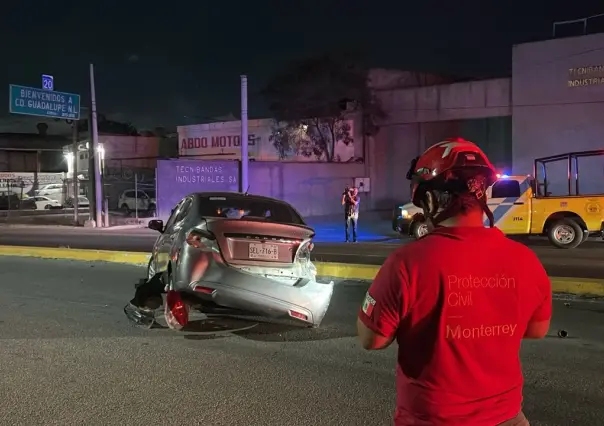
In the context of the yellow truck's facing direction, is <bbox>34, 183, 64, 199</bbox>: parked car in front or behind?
in front

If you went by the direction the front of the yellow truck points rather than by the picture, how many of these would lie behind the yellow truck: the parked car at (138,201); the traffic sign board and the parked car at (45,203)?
0

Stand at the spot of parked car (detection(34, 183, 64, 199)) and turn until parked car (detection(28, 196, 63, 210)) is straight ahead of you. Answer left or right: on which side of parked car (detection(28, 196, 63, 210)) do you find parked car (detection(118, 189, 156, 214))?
left

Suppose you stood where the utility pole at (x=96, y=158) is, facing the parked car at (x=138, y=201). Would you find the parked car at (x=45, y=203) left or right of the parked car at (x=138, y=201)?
left

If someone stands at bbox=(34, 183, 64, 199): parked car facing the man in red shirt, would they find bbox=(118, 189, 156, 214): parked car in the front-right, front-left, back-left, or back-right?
front-left

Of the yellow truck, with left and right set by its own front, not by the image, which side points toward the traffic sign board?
front

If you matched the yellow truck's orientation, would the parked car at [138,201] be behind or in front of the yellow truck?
in front

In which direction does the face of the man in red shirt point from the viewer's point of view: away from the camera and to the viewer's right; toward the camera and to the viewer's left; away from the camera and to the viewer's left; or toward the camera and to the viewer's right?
away from the camera and to the viewer's left

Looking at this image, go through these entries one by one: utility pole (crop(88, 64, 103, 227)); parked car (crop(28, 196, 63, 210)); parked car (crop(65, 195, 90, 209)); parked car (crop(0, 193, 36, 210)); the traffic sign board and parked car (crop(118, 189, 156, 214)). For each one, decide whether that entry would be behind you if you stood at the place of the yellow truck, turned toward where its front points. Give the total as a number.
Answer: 0

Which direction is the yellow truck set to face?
to the viewer's left

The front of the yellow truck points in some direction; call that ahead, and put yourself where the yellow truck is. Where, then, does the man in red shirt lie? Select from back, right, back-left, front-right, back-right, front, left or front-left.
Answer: left

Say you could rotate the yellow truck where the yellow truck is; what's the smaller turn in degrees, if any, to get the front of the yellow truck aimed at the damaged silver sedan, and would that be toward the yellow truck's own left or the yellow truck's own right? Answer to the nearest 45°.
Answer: approximately 90° to the yellow truck's own left

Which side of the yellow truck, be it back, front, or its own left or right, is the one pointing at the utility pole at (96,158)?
front

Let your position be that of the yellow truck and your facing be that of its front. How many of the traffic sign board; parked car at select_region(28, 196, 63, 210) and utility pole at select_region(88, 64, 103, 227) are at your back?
0

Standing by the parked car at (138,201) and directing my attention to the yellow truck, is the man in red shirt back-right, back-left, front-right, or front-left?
front-right
